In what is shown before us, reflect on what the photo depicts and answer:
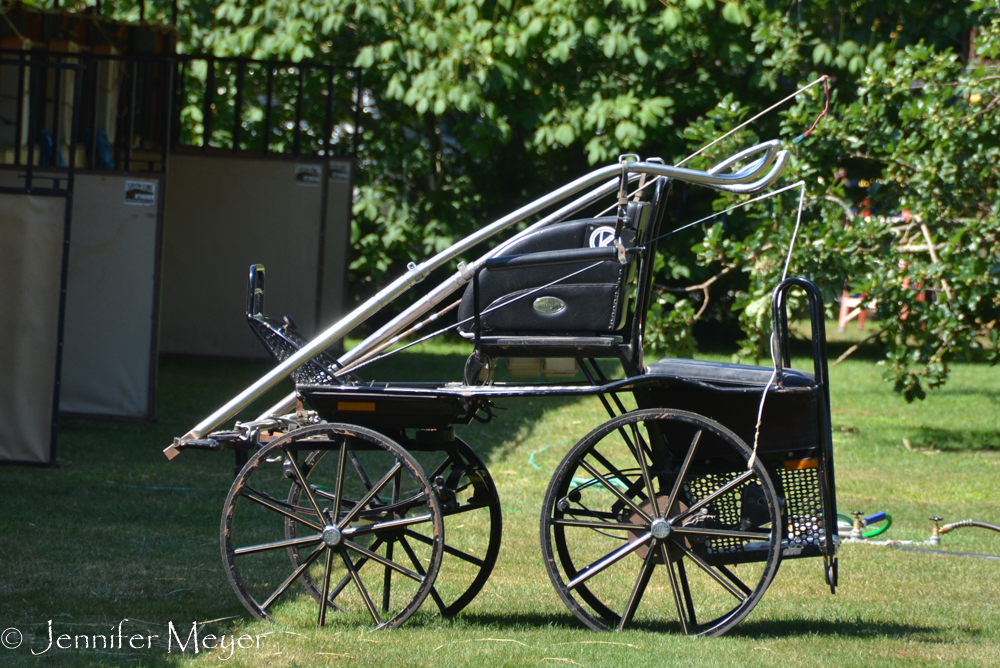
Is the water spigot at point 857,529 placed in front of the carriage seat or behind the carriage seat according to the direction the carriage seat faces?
behind

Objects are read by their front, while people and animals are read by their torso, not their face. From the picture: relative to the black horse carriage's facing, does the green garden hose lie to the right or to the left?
on its right

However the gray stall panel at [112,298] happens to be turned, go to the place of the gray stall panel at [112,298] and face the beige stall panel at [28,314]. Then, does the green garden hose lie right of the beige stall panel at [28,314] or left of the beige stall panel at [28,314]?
left

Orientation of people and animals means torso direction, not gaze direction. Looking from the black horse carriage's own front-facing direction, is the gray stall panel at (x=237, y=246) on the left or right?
on its right

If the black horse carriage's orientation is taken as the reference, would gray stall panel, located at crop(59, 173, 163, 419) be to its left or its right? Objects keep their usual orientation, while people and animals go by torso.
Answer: on its right

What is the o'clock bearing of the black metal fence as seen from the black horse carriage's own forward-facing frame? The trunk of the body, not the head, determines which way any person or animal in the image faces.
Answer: The black metal fence is roughly at 2 o'clock from the black horse carriage.

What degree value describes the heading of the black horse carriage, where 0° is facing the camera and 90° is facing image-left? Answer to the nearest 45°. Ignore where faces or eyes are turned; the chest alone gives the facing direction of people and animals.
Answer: approximately 90°

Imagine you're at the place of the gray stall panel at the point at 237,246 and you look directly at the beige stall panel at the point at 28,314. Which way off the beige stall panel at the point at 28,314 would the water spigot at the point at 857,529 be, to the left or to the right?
left
